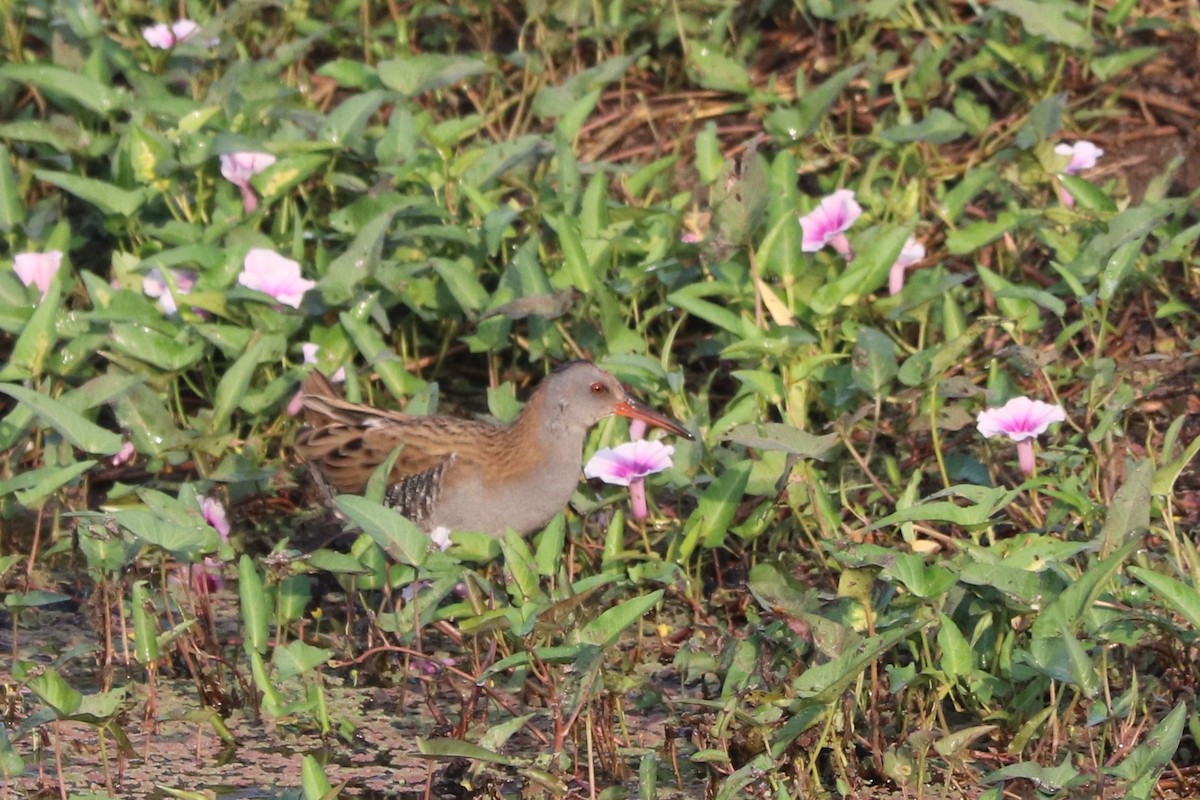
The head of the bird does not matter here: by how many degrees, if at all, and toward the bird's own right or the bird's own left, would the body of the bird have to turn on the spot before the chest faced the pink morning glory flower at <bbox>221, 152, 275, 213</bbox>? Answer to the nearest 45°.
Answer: approximately 135° to the bird's own left

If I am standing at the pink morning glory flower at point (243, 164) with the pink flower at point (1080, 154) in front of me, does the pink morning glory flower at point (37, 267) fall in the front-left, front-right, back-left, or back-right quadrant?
back-right

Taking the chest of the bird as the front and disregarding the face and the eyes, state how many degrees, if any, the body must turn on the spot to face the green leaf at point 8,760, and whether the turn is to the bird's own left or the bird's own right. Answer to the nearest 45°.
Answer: approximately 135° to the bird's own right

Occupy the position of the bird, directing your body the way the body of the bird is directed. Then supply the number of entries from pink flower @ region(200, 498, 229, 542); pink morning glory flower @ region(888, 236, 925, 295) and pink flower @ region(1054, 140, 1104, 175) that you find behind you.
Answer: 1

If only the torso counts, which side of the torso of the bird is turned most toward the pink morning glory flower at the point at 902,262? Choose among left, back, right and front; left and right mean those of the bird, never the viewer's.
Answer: front

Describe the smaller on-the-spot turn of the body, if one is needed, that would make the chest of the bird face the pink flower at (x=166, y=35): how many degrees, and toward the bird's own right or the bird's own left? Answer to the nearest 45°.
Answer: approximately 135° to the bird's own left

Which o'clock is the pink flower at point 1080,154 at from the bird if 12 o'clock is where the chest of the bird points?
The pink flower is roughly at 11 o'clock from the bird.

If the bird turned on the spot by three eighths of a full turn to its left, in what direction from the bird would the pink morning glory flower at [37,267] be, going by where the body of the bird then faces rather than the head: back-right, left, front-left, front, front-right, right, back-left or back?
front

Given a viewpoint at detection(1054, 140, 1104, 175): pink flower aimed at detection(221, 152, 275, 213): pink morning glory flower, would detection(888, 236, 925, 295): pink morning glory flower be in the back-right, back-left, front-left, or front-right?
front-left

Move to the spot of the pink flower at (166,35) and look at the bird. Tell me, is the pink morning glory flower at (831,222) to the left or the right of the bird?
left

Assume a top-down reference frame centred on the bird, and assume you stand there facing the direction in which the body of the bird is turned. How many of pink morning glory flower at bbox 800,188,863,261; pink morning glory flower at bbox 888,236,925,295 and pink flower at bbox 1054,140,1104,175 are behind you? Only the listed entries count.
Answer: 0

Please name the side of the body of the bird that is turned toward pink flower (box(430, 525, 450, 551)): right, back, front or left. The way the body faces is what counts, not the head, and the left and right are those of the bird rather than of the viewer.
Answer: right

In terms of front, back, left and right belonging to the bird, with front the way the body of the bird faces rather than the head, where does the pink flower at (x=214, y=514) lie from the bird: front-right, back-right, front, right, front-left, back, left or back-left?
back

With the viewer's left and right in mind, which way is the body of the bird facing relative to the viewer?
facing to the right of the viewer

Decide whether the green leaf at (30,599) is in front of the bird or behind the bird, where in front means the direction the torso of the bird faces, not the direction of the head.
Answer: behind
